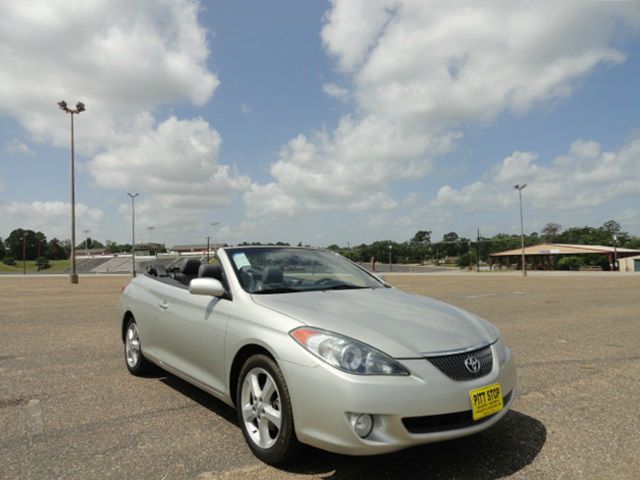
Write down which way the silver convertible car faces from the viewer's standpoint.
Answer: facing the viewer and to the right of the viewer
